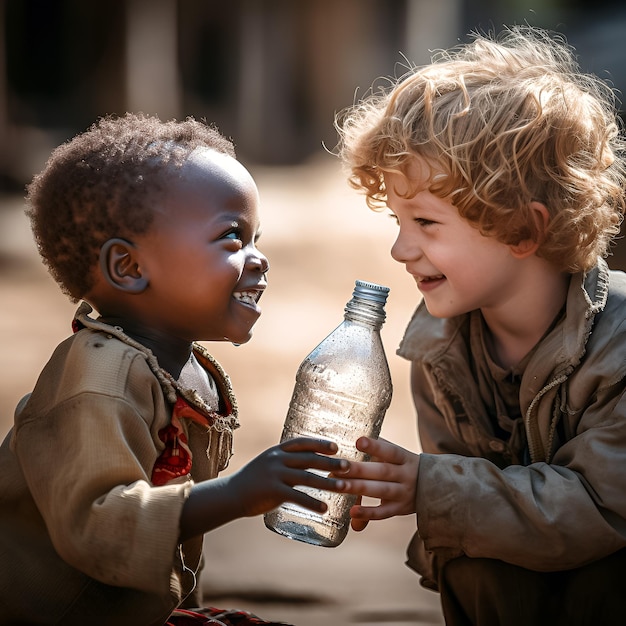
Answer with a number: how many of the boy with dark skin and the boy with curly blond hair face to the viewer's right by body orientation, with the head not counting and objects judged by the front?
1

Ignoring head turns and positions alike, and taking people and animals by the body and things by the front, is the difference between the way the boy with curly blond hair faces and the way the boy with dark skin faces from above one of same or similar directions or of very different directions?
very different directions

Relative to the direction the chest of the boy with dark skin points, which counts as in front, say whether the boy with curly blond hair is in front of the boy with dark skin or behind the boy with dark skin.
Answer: in front

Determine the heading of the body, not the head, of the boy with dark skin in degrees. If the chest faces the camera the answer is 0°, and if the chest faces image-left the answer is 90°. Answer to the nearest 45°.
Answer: approximately 270°

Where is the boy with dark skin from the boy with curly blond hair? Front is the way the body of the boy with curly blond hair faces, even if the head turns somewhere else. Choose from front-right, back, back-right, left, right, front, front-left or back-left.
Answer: front

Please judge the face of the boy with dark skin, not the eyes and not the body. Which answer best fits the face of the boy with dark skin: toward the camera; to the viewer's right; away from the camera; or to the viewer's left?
to the viewer's right

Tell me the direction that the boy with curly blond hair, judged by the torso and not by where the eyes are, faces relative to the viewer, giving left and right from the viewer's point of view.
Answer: facing the viewer and to the left of the viewer

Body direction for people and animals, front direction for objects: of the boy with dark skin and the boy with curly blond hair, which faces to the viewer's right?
the boy with dark skin
